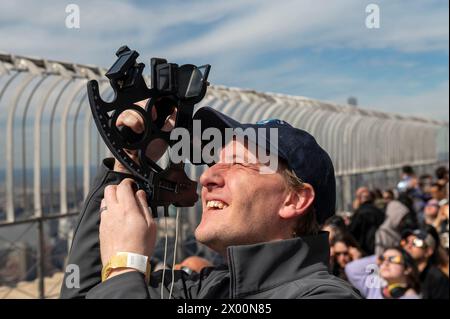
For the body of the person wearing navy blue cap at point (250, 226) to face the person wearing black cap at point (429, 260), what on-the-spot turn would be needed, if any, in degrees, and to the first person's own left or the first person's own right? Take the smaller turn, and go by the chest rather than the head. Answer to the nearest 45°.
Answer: approximately 135° to the first person's own right

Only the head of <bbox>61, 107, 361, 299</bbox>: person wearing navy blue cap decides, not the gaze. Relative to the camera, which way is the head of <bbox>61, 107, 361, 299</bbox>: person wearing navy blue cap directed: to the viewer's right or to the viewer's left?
to the viewer's left

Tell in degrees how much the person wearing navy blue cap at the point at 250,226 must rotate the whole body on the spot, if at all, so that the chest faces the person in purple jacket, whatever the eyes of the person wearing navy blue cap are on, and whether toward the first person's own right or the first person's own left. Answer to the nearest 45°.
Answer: approximately 135° to the first person's own right

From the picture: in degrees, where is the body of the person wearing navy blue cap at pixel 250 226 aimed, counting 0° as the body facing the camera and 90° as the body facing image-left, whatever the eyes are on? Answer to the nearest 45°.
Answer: approximately 90°
